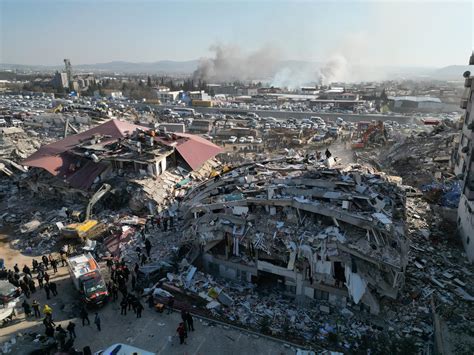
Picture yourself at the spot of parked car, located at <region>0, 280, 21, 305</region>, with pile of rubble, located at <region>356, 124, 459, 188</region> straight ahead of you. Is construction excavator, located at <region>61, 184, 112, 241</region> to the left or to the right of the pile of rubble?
left

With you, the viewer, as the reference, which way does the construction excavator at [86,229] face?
facing away from the viewer and to the right of the viewer

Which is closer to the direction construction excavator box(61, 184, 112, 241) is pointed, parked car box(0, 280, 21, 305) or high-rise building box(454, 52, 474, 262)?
the high-rise building

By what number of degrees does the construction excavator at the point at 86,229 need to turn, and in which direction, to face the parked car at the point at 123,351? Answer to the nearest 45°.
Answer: approximately 135° to its right

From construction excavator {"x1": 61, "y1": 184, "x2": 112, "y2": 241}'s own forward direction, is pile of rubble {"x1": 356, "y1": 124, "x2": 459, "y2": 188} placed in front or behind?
in front

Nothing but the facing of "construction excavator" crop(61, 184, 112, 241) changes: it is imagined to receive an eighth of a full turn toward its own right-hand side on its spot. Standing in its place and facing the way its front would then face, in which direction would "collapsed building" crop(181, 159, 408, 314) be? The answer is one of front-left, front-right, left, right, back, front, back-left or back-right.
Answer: front-right

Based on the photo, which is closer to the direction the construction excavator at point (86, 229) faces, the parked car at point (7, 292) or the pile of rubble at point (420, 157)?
the pile of rubble

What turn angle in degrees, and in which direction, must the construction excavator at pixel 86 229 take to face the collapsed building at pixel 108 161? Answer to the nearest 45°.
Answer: approximately 45° to its left

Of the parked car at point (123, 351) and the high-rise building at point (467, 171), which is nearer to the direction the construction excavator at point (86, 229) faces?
the high-rise building

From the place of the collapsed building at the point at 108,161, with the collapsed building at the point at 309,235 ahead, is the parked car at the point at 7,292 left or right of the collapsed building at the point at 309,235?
right
